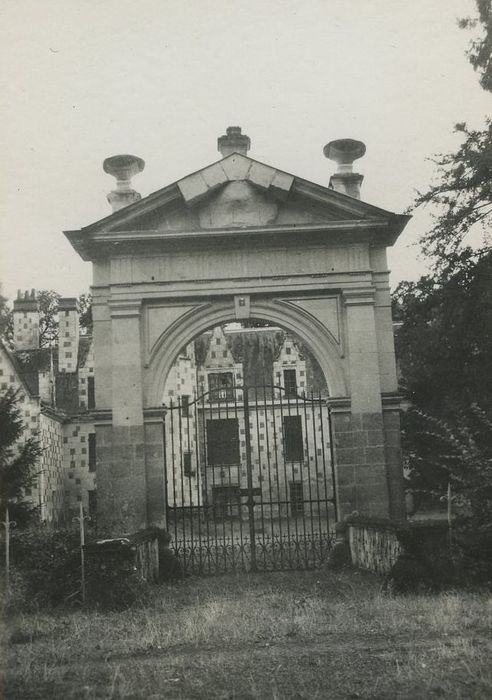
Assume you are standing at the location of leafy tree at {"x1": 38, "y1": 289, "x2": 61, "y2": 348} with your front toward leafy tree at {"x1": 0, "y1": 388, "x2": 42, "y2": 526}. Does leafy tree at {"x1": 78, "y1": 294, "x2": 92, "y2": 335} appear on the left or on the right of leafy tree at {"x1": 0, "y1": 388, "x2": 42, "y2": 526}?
left

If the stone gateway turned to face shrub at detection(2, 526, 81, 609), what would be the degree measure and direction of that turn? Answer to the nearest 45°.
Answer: approximately 45° to its right

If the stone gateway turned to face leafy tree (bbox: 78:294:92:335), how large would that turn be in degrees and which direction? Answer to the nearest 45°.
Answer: approximately 180°

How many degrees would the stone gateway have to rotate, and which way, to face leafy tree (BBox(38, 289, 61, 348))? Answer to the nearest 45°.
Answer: approximately 180°

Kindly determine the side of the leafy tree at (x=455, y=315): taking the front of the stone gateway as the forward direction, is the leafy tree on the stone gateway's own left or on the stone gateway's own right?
on the stone gateway's own left

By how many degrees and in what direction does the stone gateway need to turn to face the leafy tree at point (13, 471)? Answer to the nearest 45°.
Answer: approximately 90° to its right

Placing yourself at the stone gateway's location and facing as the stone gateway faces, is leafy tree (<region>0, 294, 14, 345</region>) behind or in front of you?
behind

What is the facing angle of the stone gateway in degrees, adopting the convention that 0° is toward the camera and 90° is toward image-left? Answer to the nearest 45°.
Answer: approximately 0°
